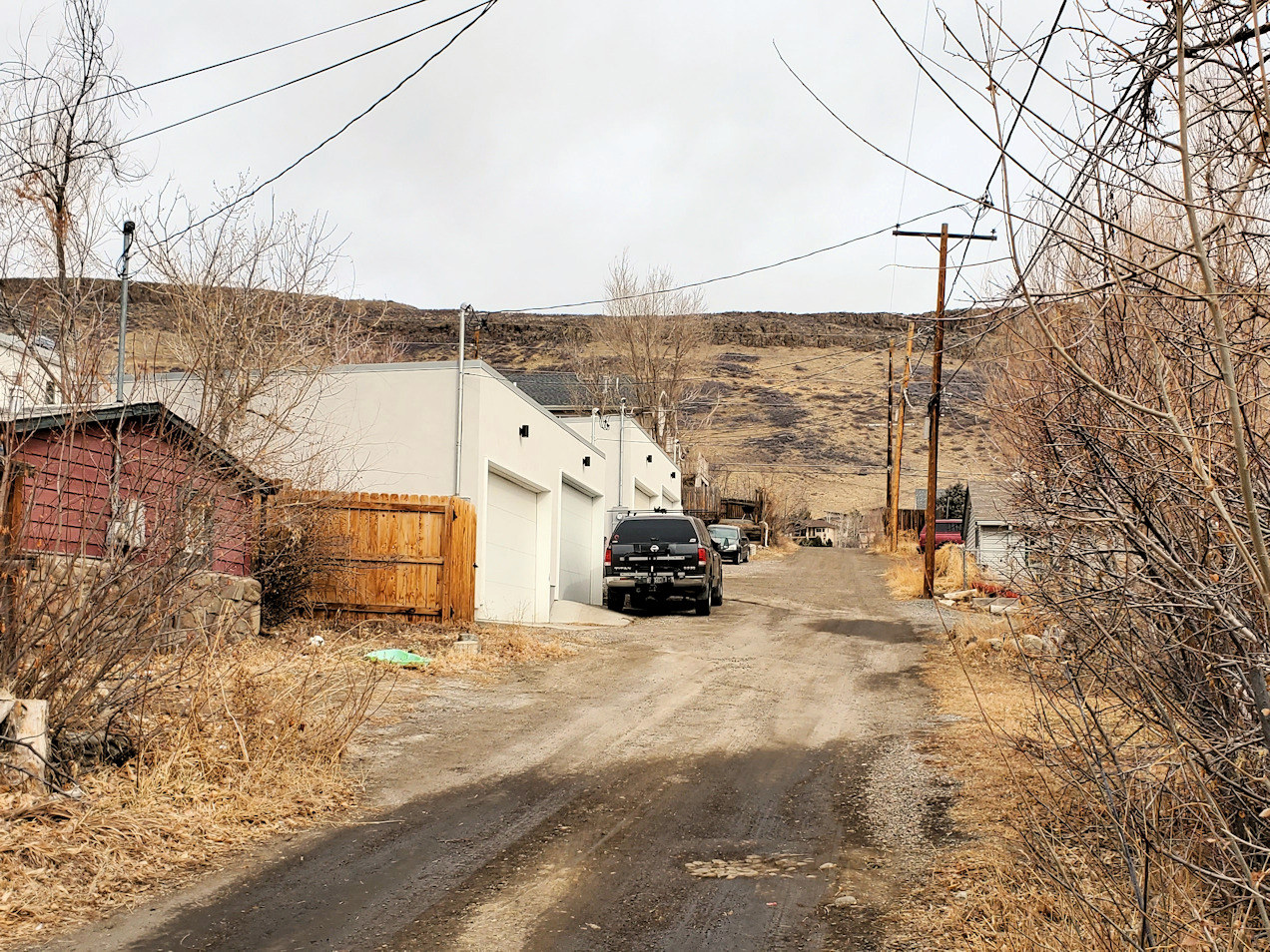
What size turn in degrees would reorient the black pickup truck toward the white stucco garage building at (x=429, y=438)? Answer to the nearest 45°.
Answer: approximately 135° to its left

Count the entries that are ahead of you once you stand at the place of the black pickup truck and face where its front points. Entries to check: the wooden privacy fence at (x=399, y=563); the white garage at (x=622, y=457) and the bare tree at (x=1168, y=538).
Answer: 1

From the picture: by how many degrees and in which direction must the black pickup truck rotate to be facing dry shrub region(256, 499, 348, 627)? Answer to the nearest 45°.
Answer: approximately 135° to its left

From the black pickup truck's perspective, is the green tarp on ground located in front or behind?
behind

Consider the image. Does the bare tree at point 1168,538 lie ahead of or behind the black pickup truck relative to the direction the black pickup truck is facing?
behind

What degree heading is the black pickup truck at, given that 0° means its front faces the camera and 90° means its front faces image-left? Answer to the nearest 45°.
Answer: approximately 180°

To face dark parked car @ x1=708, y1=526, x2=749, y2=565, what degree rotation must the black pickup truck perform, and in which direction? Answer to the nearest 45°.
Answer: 0° — it already faces it

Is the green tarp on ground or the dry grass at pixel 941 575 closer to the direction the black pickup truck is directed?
the dry grass

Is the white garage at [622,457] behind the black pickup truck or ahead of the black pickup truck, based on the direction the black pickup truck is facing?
ahead

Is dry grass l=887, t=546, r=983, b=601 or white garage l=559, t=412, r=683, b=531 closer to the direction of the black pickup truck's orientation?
the white garage

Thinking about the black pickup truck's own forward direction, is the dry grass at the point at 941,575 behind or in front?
in front
